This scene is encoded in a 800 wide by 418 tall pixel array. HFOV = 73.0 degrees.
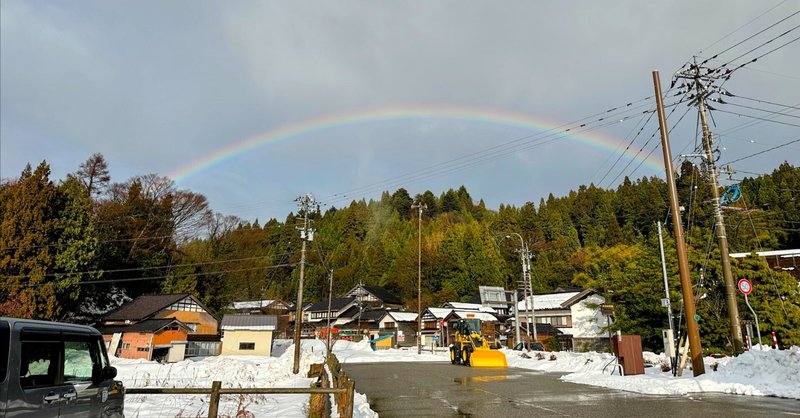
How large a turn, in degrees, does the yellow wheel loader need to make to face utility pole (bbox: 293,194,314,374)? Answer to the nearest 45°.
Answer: approximately 135° to its right

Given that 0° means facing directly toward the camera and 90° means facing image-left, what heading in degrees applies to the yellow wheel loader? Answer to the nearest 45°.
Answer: approximately 315°

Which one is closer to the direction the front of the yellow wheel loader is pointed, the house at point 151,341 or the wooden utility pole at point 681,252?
the wooden utility pole

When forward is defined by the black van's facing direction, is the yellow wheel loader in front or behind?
in front

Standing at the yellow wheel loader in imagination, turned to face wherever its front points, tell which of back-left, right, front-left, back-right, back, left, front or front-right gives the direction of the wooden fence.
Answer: front-right

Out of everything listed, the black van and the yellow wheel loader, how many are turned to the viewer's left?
0

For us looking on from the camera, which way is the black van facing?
facing away from the viewer and to the right of the viewer

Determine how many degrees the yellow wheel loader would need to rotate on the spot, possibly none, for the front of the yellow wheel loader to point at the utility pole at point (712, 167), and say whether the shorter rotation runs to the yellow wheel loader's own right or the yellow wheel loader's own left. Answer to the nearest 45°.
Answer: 0° — it already faces it

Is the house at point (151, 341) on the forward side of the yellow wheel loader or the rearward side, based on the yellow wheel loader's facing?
on the rearward side

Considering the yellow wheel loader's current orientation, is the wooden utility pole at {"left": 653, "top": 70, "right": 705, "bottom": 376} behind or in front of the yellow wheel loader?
in front
